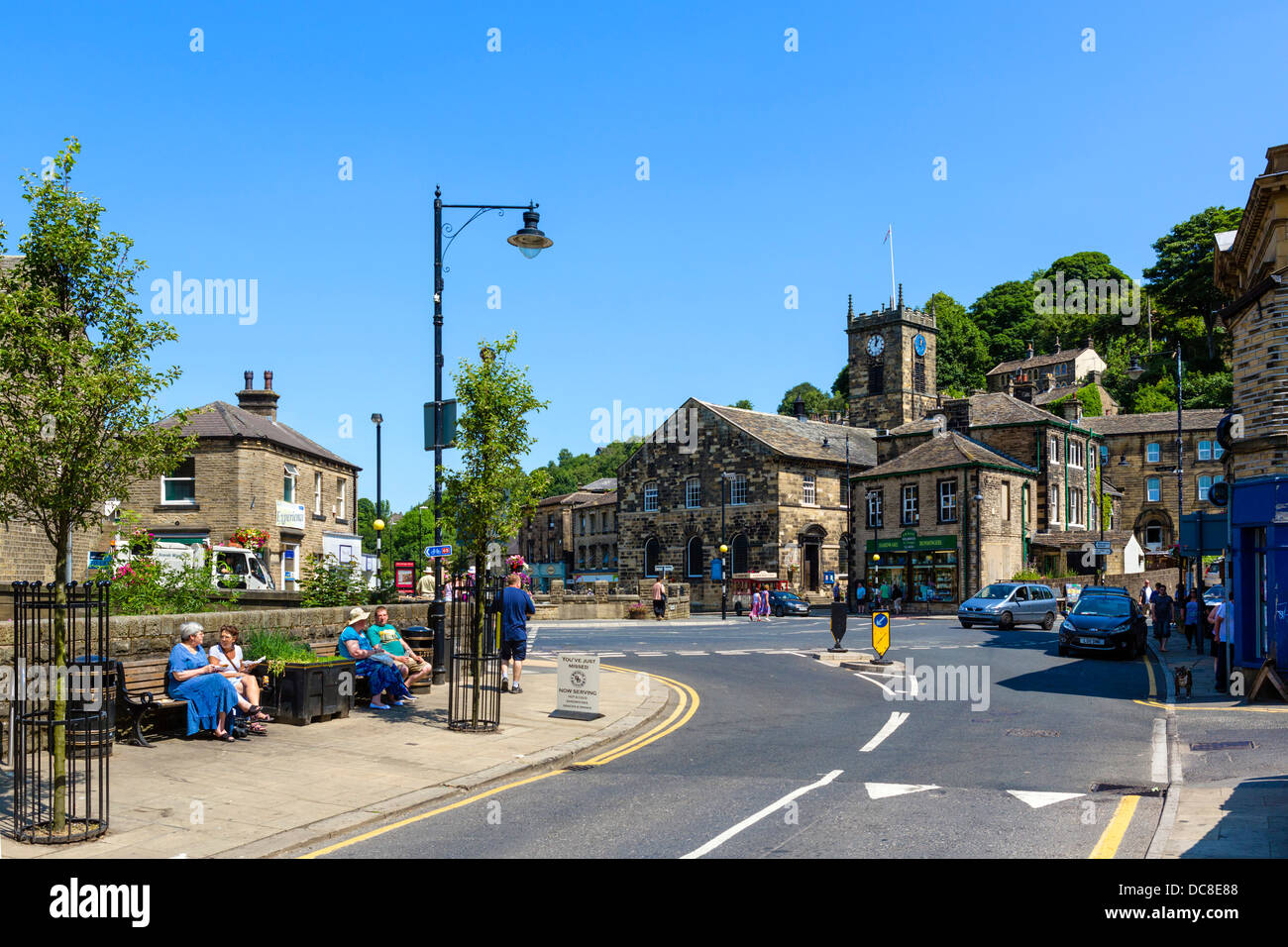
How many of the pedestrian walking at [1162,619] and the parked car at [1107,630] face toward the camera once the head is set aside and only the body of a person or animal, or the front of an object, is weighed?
2

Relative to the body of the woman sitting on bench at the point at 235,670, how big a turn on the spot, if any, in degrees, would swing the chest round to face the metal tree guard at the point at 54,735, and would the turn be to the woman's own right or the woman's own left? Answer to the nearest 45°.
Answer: approximately 45° to the woman's own right

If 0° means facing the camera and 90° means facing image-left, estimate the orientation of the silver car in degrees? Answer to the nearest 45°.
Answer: approximately 45°

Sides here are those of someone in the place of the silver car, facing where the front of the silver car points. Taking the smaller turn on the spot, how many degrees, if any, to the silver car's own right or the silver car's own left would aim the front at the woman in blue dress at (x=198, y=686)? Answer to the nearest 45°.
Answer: approximately 45° to the silver car's own left

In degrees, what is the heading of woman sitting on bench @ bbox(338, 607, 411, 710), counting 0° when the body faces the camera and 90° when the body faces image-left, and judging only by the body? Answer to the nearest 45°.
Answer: approximately 315°

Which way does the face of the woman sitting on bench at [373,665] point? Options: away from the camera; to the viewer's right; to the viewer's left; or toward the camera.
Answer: to the viewer's right

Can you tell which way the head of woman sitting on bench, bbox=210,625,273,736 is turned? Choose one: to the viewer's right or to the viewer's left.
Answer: to the viewer's left

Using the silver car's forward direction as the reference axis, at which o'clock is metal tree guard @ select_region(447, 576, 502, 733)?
The metal tree guard is roughly at 11 o'clock from the silver car.

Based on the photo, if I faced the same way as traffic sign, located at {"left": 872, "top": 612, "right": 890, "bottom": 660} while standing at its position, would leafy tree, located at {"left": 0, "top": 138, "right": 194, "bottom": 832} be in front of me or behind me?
in front
